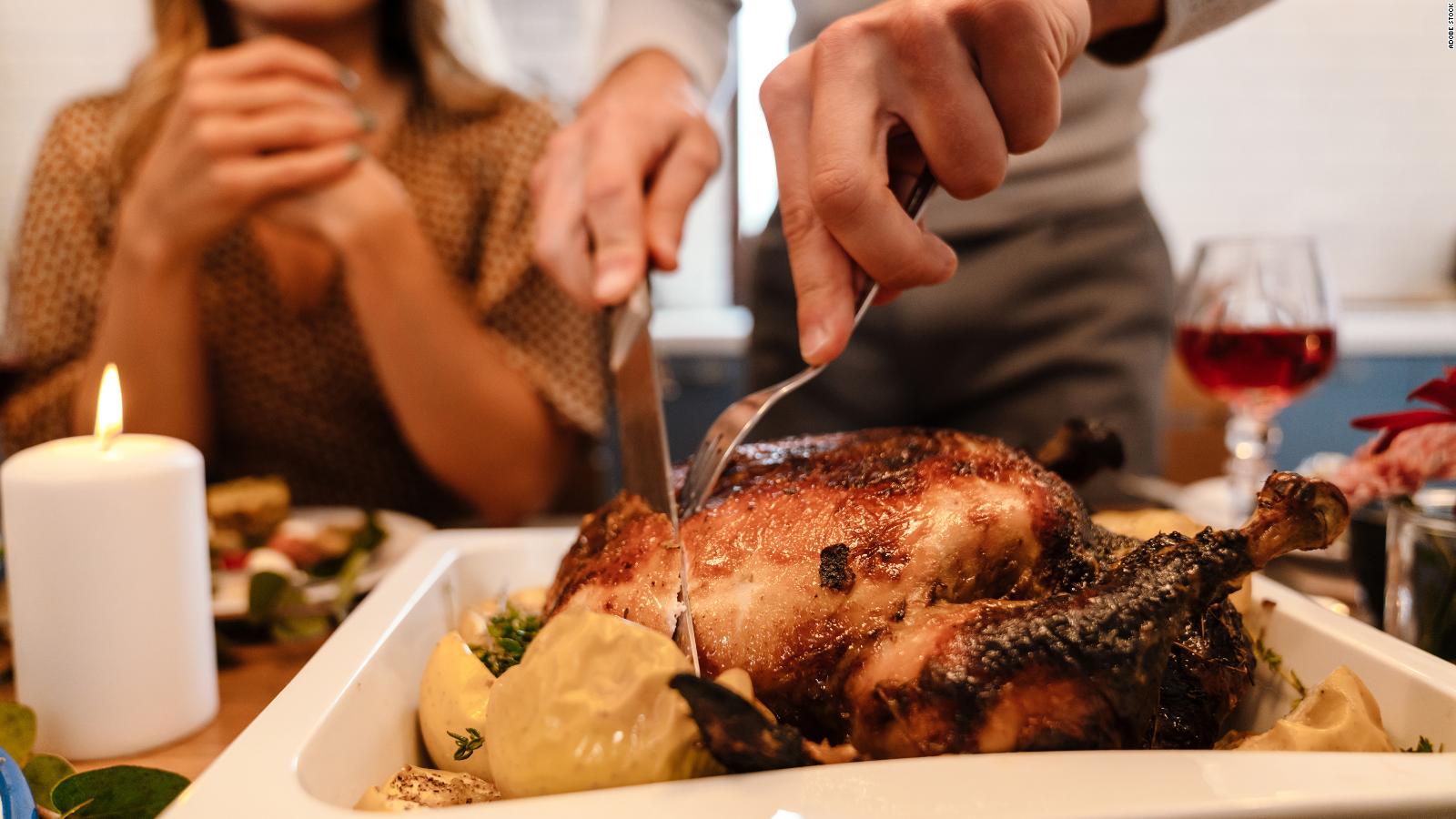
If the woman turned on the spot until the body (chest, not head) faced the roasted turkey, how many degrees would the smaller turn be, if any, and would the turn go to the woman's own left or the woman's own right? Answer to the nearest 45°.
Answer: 0° — they already face it

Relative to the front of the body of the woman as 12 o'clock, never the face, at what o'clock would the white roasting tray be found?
The white roasting tray is roughly at 12 o'clock from the woman.

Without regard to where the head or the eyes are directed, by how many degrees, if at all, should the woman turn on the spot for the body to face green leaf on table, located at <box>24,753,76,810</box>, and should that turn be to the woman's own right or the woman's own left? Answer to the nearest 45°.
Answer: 0° — they already face it

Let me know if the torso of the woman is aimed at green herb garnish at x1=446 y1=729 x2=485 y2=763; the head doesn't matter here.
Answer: yes

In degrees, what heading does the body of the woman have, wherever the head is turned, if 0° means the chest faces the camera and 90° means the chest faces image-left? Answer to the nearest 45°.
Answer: approximately 0°
